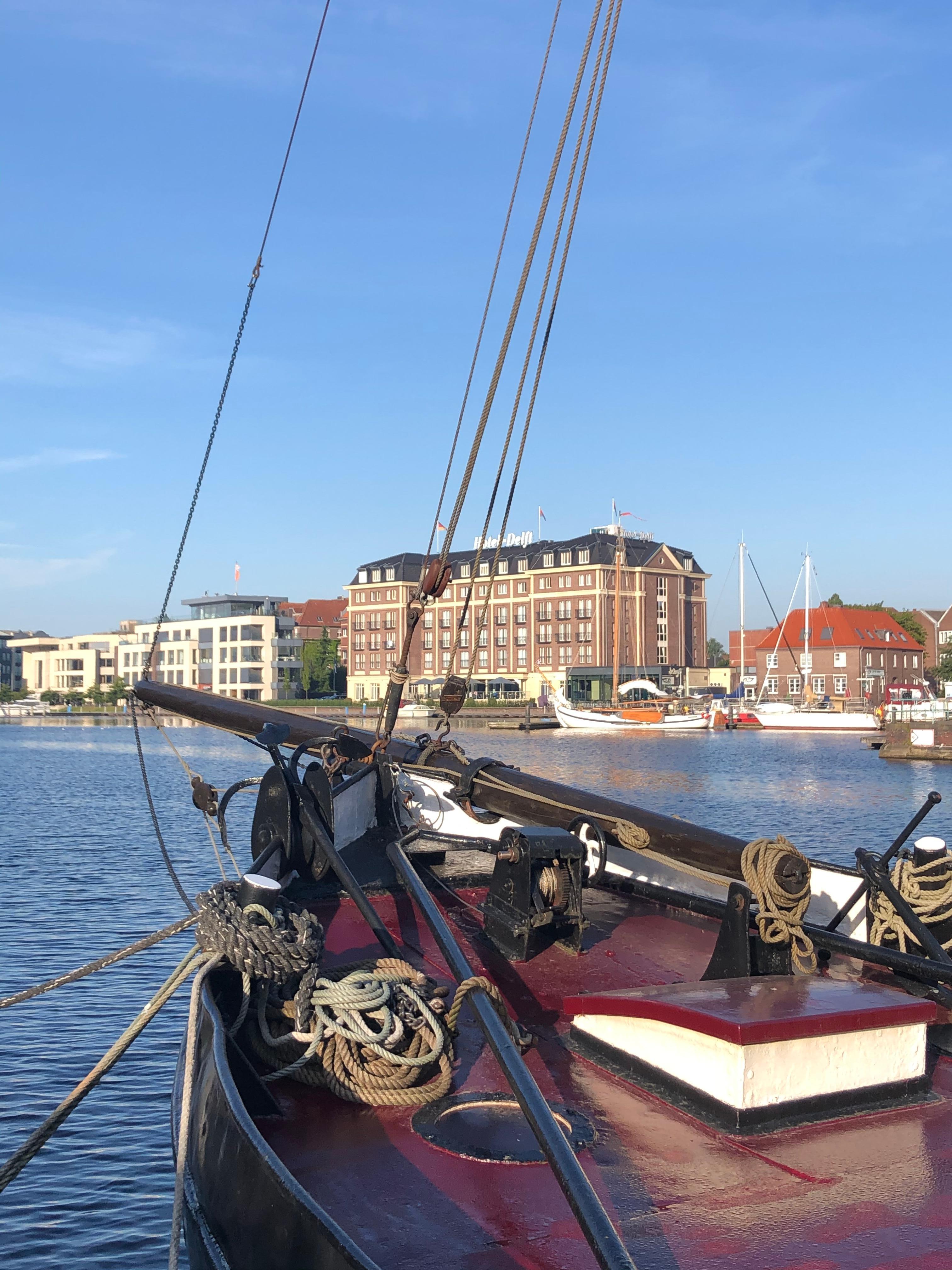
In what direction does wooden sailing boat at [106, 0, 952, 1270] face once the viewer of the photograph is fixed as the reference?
facing away from the viewer and to the left of the viewer
